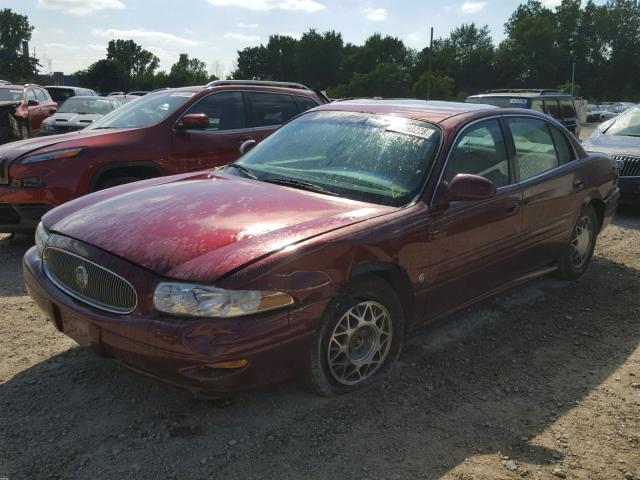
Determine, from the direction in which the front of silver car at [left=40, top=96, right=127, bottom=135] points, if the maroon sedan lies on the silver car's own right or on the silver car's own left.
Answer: on the silver car's own left

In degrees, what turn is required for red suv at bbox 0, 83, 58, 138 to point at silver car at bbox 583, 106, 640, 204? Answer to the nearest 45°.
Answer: approximately 90° to its left

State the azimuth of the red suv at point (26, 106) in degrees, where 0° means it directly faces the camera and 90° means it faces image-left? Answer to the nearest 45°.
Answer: approximately 45°

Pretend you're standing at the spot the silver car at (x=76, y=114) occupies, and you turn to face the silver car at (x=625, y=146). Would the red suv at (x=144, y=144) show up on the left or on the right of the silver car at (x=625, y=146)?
right

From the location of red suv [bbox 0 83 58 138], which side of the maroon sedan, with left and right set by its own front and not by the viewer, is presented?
right

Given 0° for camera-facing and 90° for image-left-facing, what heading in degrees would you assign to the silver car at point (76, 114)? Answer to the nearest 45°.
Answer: approximately 45°
